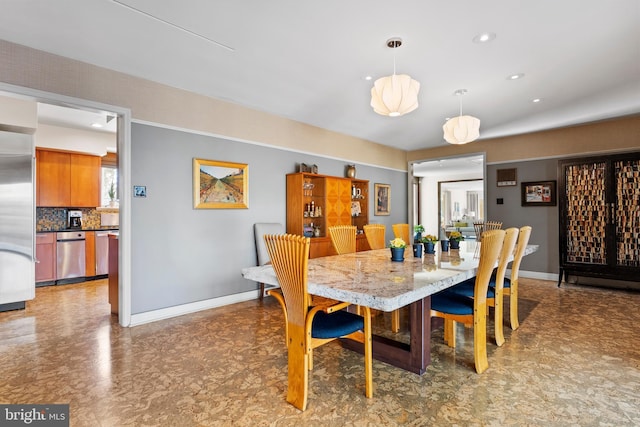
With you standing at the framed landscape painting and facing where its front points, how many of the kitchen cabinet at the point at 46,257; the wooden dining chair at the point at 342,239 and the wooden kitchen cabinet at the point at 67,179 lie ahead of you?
1

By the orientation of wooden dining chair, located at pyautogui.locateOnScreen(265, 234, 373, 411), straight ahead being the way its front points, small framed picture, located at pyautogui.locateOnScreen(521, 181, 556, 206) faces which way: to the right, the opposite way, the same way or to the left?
the opposite way

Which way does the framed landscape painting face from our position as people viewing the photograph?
facing the viewer and to the right of the viewer

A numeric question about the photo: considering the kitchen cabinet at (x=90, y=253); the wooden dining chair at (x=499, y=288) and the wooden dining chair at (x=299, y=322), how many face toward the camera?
1

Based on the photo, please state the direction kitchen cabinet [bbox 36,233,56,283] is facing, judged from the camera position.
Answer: facing the viewer

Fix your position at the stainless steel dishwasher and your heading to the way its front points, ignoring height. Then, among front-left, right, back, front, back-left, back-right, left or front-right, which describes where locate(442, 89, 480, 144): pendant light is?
front-left

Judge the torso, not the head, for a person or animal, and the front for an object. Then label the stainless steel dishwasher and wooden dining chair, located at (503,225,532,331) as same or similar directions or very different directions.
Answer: very different directions

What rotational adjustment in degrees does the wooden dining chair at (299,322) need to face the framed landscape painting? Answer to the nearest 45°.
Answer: approximately 90° to its left

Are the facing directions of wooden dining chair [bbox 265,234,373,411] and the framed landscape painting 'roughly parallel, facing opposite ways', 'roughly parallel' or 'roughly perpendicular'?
roughly perpendicular

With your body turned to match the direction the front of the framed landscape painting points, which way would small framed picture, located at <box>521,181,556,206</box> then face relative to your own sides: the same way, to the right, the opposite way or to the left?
to the right

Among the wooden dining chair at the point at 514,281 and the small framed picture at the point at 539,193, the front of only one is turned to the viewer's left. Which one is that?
the wooden dining chair

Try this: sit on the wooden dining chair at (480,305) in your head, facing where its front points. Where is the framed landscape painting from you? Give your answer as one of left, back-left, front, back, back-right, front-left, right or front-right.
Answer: front-left

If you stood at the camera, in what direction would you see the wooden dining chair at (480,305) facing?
facing away from the viewer and to the left of the viewer

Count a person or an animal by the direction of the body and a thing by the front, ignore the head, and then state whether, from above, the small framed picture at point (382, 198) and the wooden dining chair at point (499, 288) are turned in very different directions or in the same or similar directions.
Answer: very different directions
